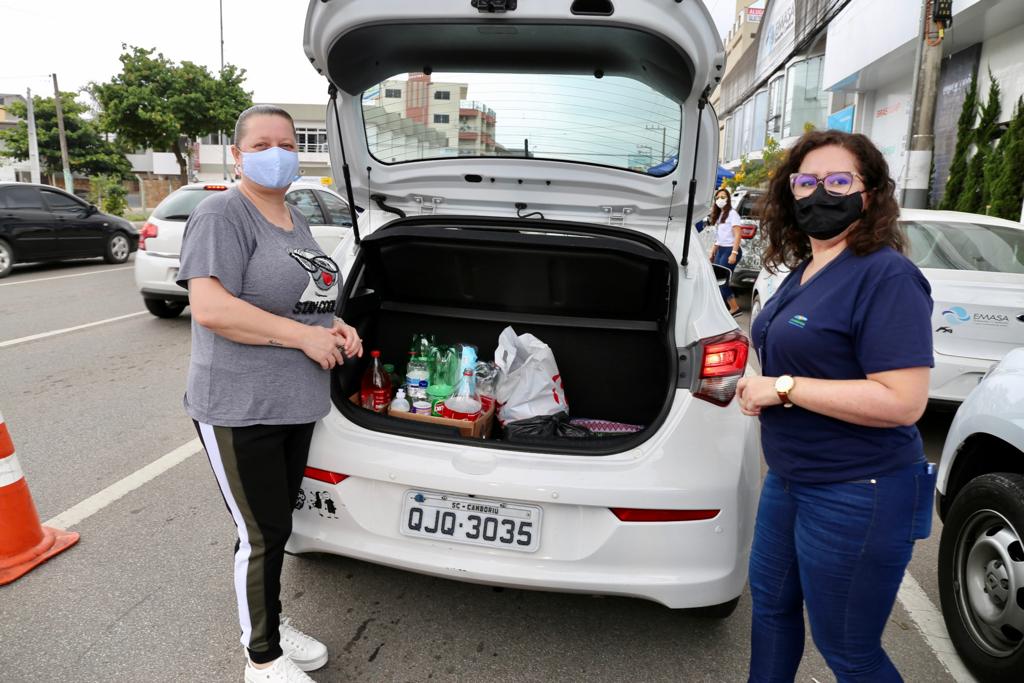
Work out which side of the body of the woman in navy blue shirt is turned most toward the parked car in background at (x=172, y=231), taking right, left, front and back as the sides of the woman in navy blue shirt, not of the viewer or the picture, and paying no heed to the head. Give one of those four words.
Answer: right

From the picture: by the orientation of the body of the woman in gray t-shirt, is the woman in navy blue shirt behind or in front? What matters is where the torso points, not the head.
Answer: in front

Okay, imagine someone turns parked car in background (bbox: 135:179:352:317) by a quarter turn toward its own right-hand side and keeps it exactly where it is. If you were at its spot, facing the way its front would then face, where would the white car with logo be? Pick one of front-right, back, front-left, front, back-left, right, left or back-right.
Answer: front

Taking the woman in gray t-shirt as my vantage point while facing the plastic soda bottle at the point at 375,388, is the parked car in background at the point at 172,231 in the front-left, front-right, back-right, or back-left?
front-left

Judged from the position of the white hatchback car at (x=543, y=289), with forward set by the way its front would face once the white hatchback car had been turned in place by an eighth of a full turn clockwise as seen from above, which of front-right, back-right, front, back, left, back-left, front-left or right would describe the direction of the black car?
left

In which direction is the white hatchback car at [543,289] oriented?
away from the camera

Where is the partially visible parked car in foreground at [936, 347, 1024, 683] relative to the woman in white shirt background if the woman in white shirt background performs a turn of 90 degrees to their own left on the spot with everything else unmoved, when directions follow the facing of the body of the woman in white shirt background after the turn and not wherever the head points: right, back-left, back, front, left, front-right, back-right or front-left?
front-right

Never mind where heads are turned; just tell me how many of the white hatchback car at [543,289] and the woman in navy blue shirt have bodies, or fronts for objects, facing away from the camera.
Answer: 1

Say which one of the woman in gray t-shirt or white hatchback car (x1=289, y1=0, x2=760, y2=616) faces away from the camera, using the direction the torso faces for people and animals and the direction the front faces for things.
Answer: the white hatchback car

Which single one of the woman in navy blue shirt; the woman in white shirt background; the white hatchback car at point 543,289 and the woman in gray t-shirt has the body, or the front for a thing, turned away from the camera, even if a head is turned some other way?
the white hatchback car

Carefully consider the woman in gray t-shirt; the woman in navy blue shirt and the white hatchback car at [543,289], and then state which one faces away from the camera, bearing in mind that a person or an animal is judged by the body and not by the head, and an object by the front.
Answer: the white hatchback car

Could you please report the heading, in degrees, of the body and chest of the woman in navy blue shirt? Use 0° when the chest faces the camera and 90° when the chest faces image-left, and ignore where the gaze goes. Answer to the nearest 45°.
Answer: approximately 45°

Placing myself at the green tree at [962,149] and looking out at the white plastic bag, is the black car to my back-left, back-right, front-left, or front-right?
front-right

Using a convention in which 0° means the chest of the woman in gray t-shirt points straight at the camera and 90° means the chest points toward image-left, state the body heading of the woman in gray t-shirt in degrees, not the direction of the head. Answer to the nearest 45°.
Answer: approximately 315°

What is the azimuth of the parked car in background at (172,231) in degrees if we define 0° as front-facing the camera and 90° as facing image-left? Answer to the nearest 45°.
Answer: approximately 225°
